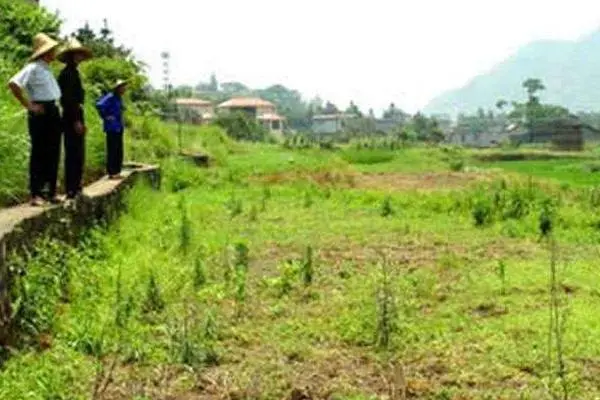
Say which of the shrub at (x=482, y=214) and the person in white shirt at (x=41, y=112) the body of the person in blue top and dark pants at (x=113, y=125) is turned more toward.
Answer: the shrub

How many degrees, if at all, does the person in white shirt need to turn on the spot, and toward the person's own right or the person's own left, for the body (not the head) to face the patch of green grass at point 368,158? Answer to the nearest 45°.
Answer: approximately 45° to the person's own left

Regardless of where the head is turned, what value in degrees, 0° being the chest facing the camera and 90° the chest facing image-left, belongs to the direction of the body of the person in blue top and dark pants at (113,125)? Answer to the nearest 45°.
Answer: approximately 270°

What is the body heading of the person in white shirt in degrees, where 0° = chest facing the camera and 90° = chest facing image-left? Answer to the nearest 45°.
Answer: approximately 270°

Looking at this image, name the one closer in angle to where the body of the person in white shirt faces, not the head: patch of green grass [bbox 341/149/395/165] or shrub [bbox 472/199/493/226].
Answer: the shrub

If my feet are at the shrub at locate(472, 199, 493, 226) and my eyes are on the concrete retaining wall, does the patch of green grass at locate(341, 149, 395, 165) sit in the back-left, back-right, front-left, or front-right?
back-right

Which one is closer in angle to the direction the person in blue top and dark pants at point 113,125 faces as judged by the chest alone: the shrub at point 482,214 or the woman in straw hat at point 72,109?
the shrub
